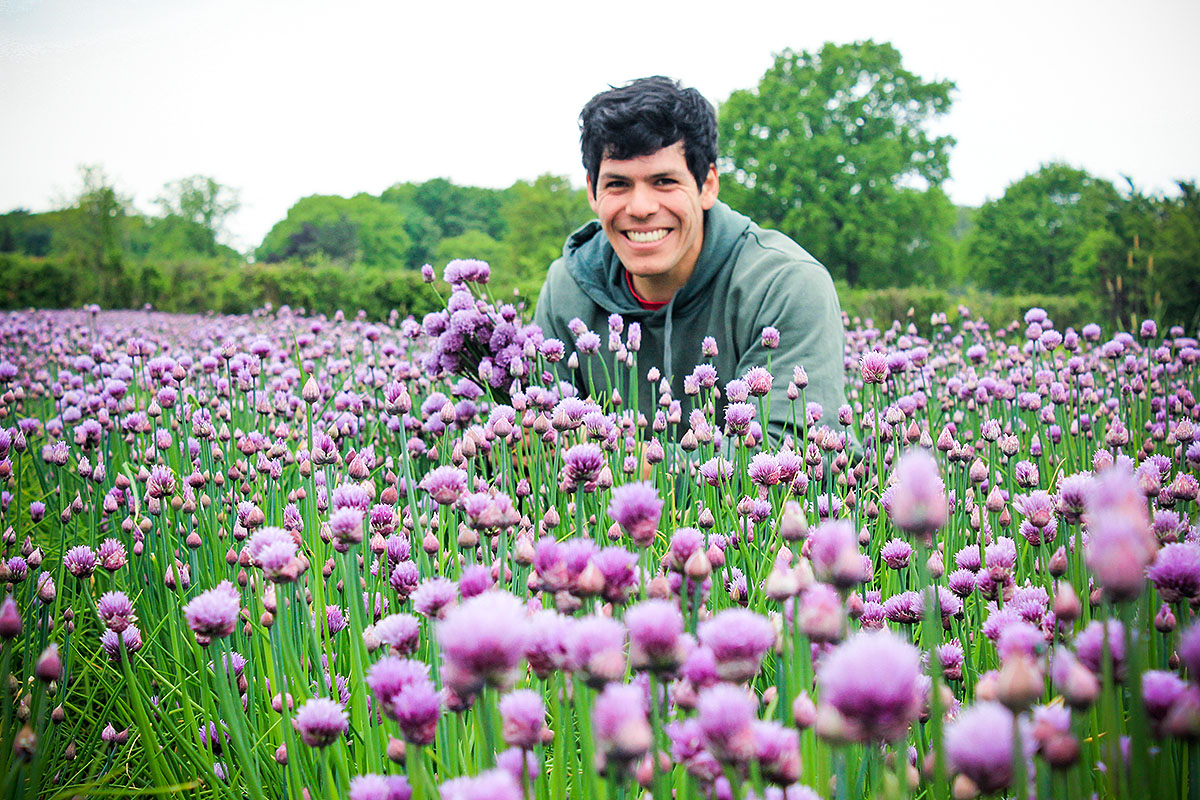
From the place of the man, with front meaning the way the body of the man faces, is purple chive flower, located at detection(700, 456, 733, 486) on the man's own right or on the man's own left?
on the man's own left

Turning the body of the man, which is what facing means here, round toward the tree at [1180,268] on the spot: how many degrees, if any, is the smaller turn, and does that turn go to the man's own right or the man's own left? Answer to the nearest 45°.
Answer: approximately 180°

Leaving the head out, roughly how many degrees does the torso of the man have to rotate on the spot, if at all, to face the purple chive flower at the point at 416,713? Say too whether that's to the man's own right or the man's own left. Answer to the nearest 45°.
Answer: approximately 45° to the man's own left

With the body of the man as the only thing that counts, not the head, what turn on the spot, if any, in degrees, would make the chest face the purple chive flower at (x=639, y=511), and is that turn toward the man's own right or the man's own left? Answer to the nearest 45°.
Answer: approximately 45° to the man's own left

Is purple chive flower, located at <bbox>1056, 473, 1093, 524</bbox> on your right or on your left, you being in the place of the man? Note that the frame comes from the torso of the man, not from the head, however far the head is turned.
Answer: on your left

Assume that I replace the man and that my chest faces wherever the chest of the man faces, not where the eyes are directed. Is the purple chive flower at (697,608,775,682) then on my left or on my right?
on my left

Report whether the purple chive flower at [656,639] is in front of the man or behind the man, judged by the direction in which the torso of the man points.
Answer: in front

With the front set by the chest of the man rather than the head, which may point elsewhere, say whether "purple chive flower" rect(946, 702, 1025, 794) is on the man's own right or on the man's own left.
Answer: on the man's own left

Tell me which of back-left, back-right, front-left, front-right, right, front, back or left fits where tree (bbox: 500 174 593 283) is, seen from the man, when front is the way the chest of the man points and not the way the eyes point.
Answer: back-right

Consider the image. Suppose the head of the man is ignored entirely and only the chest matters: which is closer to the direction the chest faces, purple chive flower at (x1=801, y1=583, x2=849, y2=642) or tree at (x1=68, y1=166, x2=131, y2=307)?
the purple chive flower

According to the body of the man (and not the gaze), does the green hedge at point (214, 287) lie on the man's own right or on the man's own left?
on the man's own right

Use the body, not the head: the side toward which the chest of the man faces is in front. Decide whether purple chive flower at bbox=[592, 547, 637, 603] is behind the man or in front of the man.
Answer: in front

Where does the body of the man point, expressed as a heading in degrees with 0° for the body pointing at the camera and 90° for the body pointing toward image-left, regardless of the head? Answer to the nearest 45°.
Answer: approximately 45°
